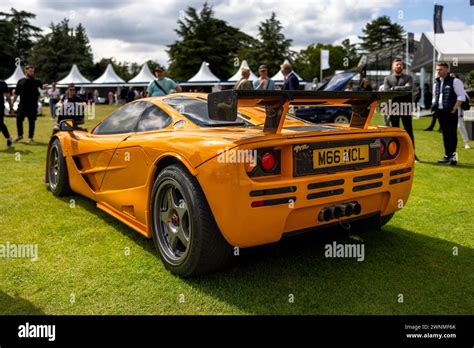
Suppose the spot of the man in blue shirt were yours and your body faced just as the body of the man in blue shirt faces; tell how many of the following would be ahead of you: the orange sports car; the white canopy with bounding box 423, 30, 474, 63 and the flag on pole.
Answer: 1

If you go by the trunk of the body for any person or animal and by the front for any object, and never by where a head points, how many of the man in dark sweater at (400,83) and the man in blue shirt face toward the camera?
2

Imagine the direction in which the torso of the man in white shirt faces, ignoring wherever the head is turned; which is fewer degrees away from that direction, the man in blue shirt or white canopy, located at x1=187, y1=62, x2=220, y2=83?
the man in blue shirt

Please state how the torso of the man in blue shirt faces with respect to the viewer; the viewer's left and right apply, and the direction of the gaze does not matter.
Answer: facing the viewer

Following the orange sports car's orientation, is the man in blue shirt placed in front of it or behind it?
in front

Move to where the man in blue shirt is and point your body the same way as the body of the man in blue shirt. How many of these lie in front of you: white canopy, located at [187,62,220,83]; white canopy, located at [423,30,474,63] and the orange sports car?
1

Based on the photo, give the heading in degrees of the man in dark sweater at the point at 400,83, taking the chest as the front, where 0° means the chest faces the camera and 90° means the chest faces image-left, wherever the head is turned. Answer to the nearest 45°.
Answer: approximately 0°

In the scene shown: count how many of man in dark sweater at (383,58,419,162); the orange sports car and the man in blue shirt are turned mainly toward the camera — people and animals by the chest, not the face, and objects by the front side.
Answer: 2

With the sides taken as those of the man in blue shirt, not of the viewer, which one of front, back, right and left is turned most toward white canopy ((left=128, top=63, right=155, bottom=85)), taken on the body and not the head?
back

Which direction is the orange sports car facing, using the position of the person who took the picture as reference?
facing away from the viewer and to the left of the viewer

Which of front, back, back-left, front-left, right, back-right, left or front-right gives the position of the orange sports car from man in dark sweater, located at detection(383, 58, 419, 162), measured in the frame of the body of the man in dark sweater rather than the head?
front
